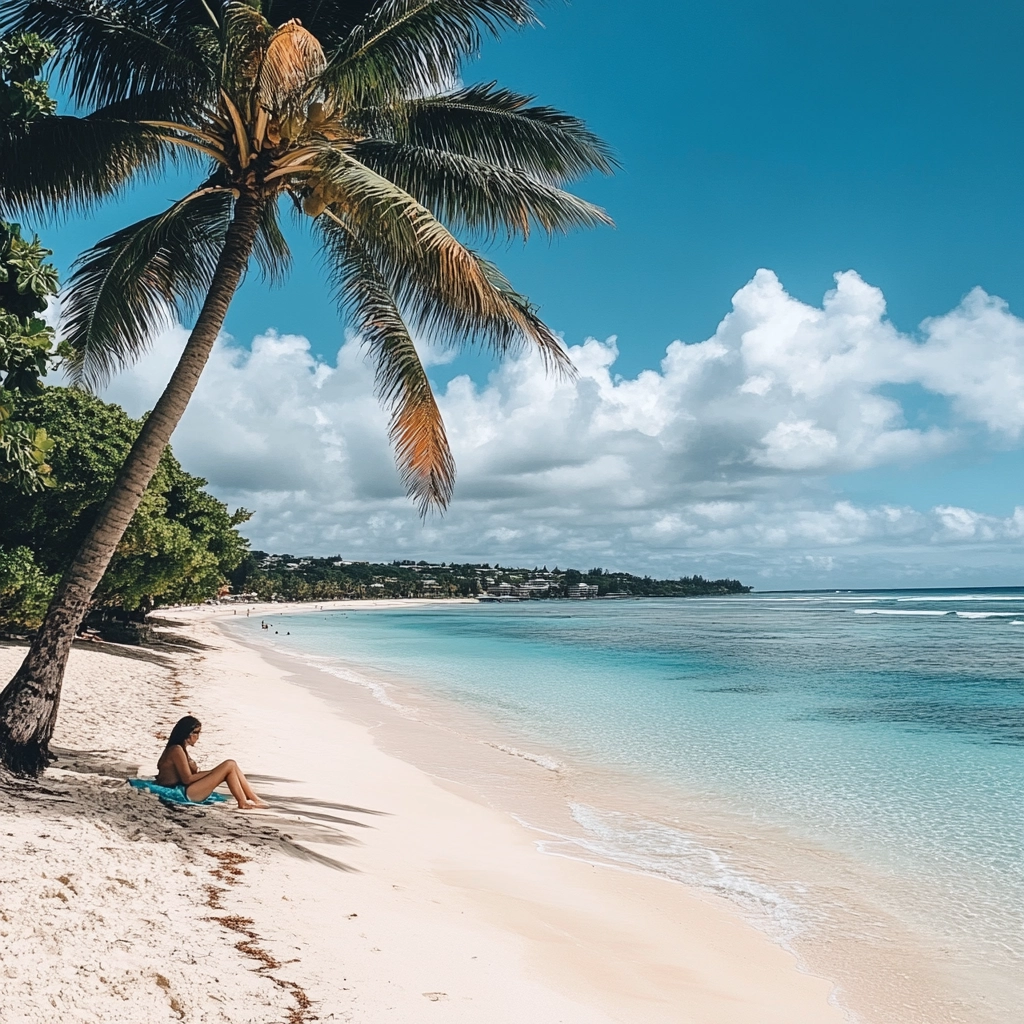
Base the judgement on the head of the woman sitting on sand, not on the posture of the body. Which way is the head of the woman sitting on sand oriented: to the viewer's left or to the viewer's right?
to the viewer's right

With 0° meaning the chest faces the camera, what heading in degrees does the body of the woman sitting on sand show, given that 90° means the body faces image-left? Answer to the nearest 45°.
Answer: approximately 270°

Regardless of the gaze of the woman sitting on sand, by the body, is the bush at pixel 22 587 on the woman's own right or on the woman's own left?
on the woman's own left
